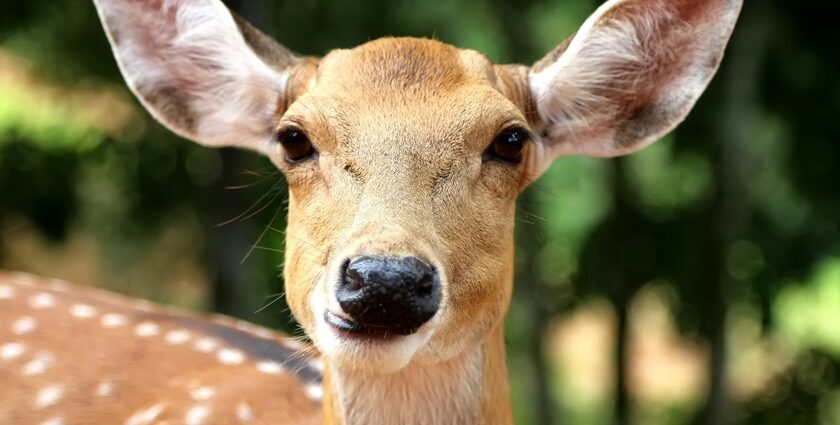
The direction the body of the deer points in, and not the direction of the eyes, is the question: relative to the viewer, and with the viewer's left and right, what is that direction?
facing the viewer and to the right of the viewer

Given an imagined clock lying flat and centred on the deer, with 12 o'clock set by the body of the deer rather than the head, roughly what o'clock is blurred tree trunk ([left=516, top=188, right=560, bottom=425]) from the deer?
The blurred tree trunk is roughly at 8 o'clock from the deer.

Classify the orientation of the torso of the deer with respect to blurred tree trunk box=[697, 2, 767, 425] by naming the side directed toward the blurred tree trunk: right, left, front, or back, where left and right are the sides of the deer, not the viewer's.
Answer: left

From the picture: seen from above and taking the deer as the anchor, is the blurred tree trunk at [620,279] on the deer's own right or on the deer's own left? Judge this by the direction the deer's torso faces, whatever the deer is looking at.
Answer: on the deer's own left

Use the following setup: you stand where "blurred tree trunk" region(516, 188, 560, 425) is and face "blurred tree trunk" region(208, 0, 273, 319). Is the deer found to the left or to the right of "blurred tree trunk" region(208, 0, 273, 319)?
left
